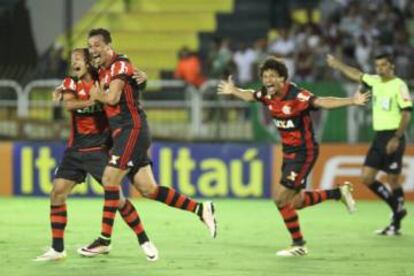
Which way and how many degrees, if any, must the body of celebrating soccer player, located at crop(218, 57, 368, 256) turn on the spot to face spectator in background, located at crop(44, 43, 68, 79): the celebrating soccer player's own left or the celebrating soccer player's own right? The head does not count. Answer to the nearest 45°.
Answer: approximately 90° to the celebrating soccer player's own right

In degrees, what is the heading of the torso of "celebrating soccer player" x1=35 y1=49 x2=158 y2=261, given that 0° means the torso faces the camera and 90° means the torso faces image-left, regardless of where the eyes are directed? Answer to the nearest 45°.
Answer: approximately 45°

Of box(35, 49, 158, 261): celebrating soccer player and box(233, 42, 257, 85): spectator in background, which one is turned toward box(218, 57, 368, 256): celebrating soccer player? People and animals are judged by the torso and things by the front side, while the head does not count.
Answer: the spectator in background

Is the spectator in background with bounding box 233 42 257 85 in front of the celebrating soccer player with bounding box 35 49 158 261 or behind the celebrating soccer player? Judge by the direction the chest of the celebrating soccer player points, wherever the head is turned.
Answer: behind

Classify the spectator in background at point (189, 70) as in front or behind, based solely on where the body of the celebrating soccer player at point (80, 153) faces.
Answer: behind

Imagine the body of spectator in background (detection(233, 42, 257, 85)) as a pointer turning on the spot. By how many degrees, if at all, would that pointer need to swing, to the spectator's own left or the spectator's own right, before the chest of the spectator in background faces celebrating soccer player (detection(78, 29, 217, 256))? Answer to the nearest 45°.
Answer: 0° — they already face them

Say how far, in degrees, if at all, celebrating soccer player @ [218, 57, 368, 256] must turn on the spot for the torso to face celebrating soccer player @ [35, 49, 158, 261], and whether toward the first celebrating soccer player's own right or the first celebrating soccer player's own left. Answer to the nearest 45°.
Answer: approximately 45° to the first celebrating soccer player's own right

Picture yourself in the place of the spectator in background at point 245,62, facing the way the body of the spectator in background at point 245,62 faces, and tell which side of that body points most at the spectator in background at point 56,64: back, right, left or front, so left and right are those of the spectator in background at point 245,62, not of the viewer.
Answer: right

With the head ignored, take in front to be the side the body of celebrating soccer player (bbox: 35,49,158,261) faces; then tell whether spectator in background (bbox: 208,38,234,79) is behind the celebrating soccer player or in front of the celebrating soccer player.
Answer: behind
